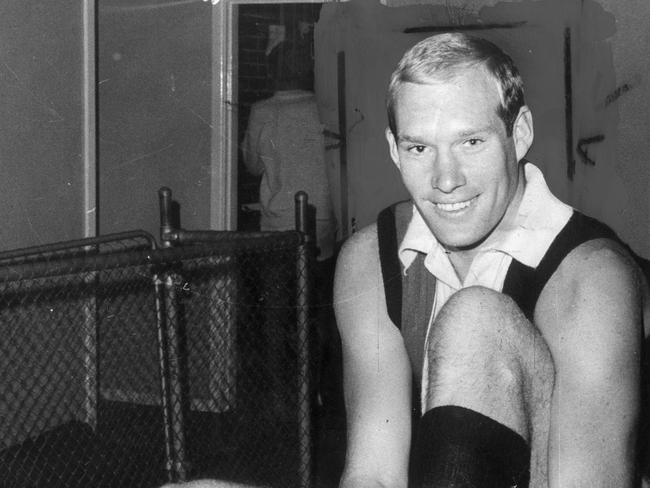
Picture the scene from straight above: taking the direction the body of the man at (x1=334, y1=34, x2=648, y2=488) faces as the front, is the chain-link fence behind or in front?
behind

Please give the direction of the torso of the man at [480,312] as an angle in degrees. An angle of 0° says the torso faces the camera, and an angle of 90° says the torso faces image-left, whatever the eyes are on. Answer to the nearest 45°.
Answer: approximately 0°
